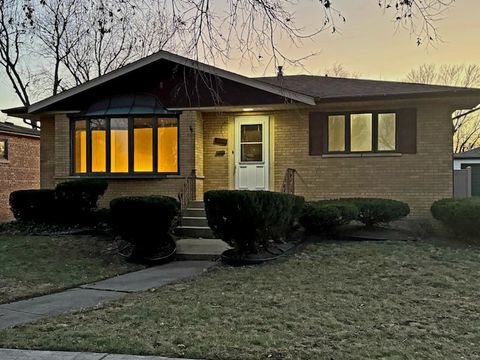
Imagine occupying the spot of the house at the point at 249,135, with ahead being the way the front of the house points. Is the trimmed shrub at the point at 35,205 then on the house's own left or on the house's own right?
on the house's own right

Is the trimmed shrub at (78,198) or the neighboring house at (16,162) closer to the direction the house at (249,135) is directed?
the trimmed shrub

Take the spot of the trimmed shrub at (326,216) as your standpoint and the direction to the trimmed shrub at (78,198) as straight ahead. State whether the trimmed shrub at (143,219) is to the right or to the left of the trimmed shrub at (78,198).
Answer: left

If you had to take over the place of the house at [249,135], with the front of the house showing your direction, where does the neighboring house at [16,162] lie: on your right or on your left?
on your right

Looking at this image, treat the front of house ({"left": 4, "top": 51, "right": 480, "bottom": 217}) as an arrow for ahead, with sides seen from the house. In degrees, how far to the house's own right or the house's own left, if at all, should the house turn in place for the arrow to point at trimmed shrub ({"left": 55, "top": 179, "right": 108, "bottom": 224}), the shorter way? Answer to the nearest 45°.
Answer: approximately 90° to the house's own right

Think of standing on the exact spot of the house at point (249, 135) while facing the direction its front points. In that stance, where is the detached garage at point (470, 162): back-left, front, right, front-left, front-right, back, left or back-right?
back-left

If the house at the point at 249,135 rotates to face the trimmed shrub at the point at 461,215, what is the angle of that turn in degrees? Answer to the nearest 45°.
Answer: approximately 45° to its left

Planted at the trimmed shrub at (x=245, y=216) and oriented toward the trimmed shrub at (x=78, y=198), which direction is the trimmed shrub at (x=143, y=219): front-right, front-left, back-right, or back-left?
front-left

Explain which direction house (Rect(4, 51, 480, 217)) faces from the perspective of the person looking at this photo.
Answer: facing the viewer

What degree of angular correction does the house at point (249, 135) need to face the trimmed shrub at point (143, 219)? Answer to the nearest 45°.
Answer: approximately 45° to its right

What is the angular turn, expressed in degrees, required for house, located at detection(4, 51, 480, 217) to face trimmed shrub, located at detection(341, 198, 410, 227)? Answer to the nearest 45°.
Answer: approximately 45° to its left

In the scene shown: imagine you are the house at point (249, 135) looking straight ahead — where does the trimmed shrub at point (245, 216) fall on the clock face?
The trimmed shrub is roughly at 12 o'clock from the house.

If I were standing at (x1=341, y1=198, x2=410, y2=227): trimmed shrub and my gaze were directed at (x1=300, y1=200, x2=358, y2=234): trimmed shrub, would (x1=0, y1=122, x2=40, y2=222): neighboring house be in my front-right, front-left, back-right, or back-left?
front-right

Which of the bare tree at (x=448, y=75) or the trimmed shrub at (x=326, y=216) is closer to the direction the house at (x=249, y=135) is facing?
the trimmed shrub

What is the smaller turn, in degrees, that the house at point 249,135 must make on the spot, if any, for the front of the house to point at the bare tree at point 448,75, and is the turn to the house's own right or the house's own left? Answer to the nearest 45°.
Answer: approximately 135° to the house's own left

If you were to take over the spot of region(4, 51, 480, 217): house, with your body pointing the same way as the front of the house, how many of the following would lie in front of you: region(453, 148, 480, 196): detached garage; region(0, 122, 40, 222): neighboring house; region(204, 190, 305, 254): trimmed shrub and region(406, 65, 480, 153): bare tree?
1
